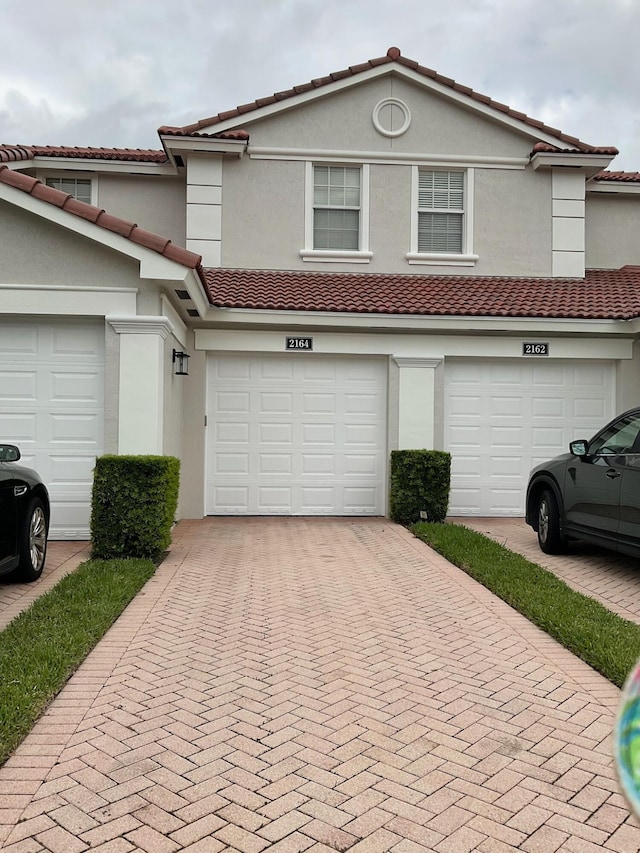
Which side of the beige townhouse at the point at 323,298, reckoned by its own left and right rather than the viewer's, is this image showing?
front

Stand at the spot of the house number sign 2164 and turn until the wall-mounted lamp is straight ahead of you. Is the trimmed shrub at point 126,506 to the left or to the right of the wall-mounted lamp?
left

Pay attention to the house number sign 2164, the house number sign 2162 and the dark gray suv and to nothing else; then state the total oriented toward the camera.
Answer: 2

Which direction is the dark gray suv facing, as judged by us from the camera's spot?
facing away from the viewer and to the left of the viewer

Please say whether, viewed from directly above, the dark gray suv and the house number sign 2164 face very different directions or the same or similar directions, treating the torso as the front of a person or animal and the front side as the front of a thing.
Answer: very different directions

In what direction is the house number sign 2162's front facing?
toward the camera

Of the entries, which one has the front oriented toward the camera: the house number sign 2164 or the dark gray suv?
the house number sign 2164

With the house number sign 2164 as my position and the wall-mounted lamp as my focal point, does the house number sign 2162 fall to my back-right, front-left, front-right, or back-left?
back-left

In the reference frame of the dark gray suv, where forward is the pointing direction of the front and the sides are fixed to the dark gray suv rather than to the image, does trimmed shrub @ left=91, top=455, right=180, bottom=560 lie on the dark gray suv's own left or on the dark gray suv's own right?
on the dark gray suv's own left

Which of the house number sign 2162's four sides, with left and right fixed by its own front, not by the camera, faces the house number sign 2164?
right

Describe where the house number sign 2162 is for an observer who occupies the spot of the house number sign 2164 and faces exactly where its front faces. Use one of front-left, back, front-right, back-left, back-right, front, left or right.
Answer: left

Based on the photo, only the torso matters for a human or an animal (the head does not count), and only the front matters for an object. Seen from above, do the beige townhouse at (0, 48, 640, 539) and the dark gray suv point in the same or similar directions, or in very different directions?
very different directions

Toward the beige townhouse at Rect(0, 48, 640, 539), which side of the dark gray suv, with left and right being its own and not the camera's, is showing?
front

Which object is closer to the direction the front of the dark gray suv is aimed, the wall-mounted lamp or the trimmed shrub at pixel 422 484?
the trimmed shrub

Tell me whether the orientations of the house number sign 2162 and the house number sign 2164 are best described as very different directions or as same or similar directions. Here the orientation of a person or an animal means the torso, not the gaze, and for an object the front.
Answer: same or similar directions

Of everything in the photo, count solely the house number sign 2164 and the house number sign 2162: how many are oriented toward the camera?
2

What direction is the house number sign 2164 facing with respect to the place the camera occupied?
facing the viewer

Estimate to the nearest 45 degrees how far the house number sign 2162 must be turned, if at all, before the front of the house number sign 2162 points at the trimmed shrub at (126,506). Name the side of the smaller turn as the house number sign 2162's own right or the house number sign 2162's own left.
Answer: approximately 45° to the house number sign 2162's own right

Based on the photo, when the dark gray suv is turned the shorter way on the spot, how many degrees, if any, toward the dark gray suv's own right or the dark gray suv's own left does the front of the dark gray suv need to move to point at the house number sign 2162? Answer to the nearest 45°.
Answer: approximately 45° to the dark gray suv's own right

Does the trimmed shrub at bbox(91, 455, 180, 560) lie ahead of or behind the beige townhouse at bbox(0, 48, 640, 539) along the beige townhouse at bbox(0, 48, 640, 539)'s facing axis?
ahead
